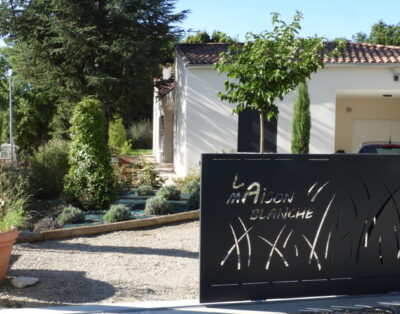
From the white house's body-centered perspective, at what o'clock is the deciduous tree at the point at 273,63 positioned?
The deciduous tree is roughly at 12 o'clock from the white house.

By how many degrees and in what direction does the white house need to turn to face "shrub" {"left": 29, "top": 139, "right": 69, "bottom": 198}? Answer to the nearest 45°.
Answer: approximately 45° to its right

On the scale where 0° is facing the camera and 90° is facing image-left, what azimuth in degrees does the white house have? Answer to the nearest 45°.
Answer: approximately 0°
